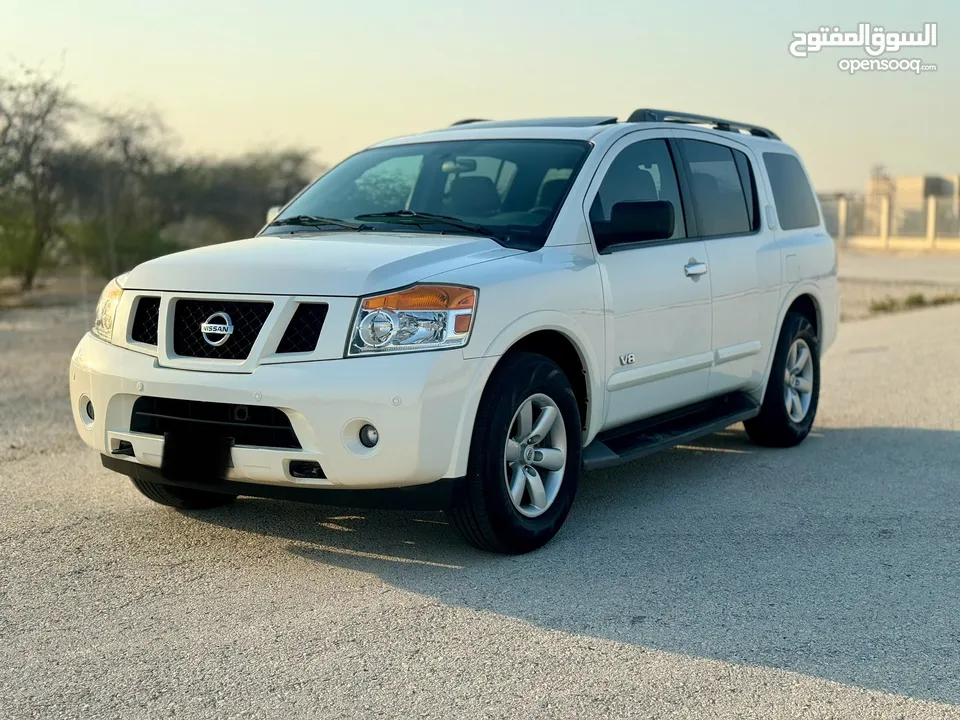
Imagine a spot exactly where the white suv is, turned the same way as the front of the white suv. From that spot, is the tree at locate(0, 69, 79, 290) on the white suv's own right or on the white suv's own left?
on the white suv's own right

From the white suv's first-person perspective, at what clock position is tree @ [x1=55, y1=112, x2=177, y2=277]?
The tree is roughly at 4 o'clock from the white suv.

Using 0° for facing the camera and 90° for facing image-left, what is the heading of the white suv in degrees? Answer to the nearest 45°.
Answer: approximately 45°

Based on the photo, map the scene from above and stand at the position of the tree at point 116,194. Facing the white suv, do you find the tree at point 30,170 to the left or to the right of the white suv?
right
